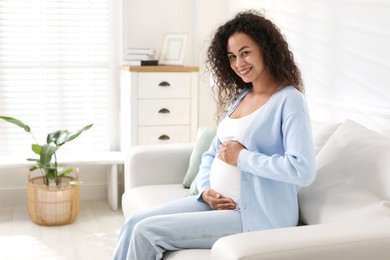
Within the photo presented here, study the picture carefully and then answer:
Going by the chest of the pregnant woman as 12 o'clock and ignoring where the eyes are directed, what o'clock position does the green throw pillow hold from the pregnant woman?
The green throw pillow is roughly at 4 o'clock from the pregnant woman.

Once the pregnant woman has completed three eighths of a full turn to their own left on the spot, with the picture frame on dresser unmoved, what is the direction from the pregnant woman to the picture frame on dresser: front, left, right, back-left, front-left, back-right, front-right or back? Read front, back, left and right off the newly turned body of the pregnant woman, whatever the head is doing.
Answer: left

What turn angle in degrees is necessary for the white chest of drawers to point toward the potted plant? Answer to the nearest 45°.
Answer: approximately 45° to its right

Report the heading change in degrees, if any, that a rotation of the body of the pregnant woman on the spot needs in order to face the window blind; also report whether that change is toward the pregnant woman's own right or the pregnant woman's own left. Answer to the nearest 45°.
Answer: approximately 90° to the pregnant woman's own right

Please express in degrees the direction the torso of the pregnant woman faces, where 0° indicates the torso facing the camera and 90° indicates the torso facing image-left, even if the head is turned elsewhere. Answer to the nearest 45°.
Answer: approximately 45°

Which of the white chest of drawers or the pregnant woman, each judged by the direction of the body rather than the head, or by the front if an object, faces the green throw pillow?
the white chest of drawers

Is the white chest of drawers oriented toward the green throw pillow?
yes

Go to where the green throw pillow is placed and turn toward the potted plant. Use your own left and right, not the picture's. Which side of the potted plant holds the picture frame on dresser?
right
